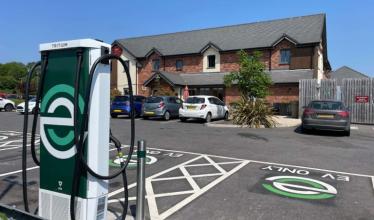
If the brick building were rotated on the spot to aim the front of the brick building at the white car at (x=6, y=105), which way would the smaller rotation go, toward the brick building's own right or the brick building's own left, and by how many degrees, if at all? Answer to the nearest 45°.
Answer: approximately 45° to the brick building's own right

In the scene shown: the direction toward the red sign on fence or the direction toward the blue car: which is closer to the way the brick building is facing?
the blue car

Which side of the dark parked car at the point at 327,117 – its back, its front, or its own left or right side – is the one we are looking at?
back
